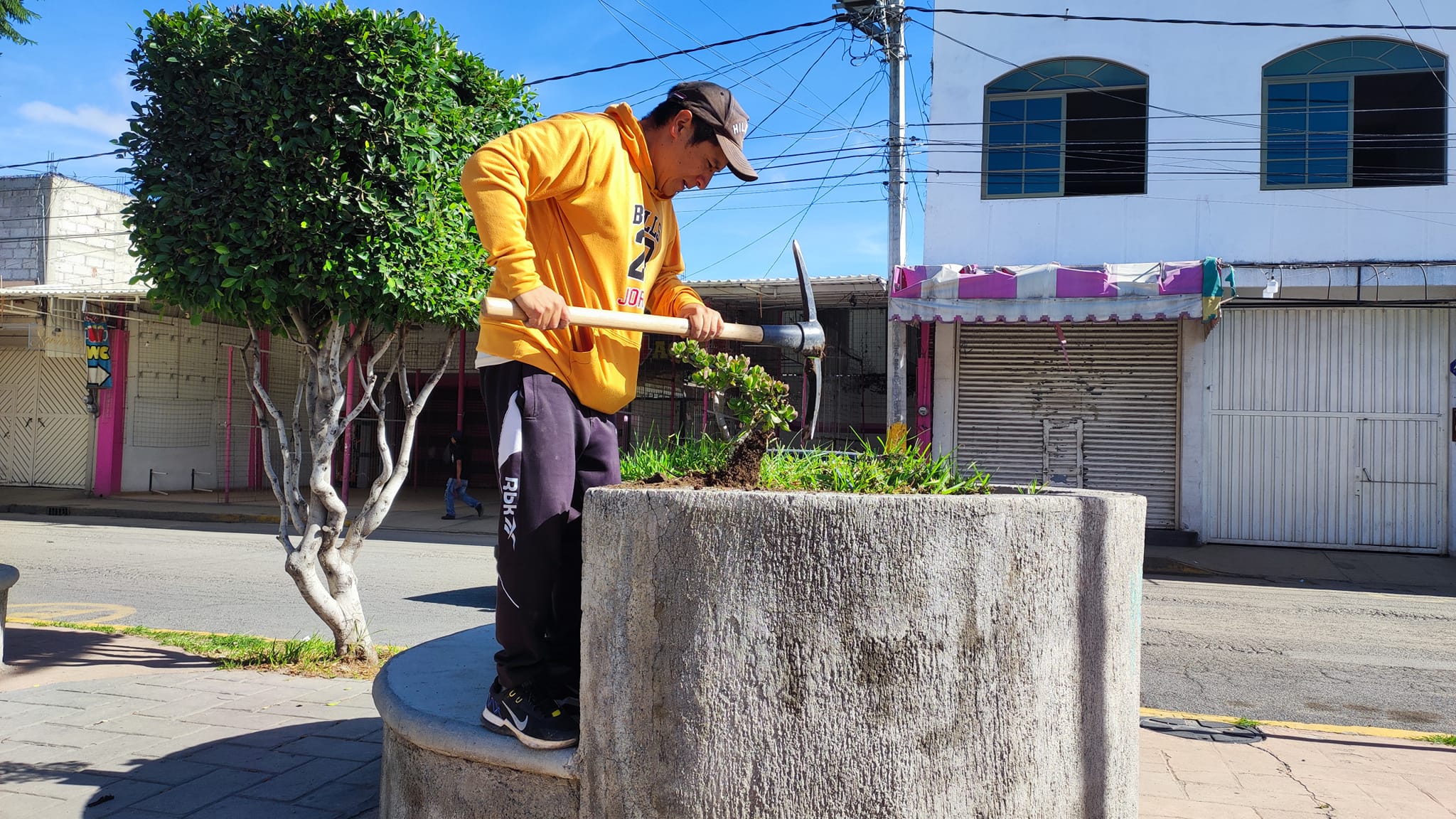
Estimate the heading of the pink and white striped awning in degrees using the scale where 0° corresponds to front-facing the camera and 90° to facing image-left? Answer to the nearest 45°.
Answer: approximately 0°

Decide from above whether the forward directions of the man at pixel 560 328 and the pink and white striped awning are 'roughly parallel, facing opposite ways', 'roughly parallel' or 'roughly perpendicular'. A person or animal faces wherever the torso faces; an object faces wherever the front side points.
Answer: roughly perpendicular

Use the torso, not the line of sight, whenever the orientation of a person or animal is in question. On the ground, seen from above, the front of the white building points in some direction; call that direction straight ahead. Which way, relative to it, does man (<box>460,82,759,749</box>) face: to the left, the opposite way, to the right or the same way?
to the left

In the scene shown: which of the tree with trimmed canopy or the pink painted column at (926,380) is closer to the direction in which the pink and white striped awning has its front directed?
the tree with trimmed canopy

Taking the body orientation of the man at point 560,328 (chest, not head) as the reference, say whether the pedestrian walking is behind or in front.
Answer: behind

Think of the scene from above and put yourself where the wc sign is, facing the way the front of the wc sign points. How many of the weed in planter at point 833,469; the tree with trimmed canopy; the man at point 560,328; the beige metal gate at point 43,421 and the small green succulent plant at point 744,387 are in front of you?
4

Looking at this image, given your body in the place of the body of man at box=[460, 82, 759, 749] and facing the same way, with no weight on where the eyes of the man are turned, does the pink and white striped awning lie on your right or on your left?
on your left

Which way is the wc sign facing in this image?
toward the camera

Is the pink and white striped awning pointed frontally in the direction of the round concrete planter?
yes

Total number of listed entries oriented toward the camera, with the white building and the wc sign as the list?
2

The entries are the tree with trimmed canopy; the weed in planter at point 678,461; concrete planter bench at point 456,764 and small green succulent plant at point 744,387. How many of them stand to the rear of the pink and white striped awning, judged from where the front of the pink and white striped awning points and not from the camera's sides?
0

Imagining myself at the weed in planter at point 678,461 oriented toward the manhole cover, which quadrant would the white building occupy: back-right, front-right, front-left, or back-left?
front-left

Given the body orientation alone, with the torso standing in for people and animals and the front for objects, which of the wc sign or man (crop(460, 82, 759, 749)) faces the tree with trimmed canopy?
the wc sign

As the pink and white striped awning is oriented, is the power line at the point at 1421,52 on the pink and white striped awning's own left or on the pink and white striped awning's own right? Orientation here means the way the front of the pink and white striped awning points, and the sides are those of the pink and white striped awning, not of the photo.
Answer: on the pink and white striped awning's own left

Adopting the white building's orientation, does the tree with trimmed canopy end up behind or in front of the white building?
in front

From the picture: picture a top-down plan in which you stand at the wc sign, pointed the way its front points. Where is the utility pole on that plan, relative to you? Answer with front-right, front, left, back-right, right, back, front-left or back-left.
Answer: front-left

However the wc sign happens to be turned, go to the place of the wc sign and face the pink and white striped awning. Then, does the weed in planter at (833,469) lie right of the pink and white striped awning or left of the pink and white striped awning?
right

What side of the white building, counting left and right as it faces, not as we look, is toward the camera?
front
